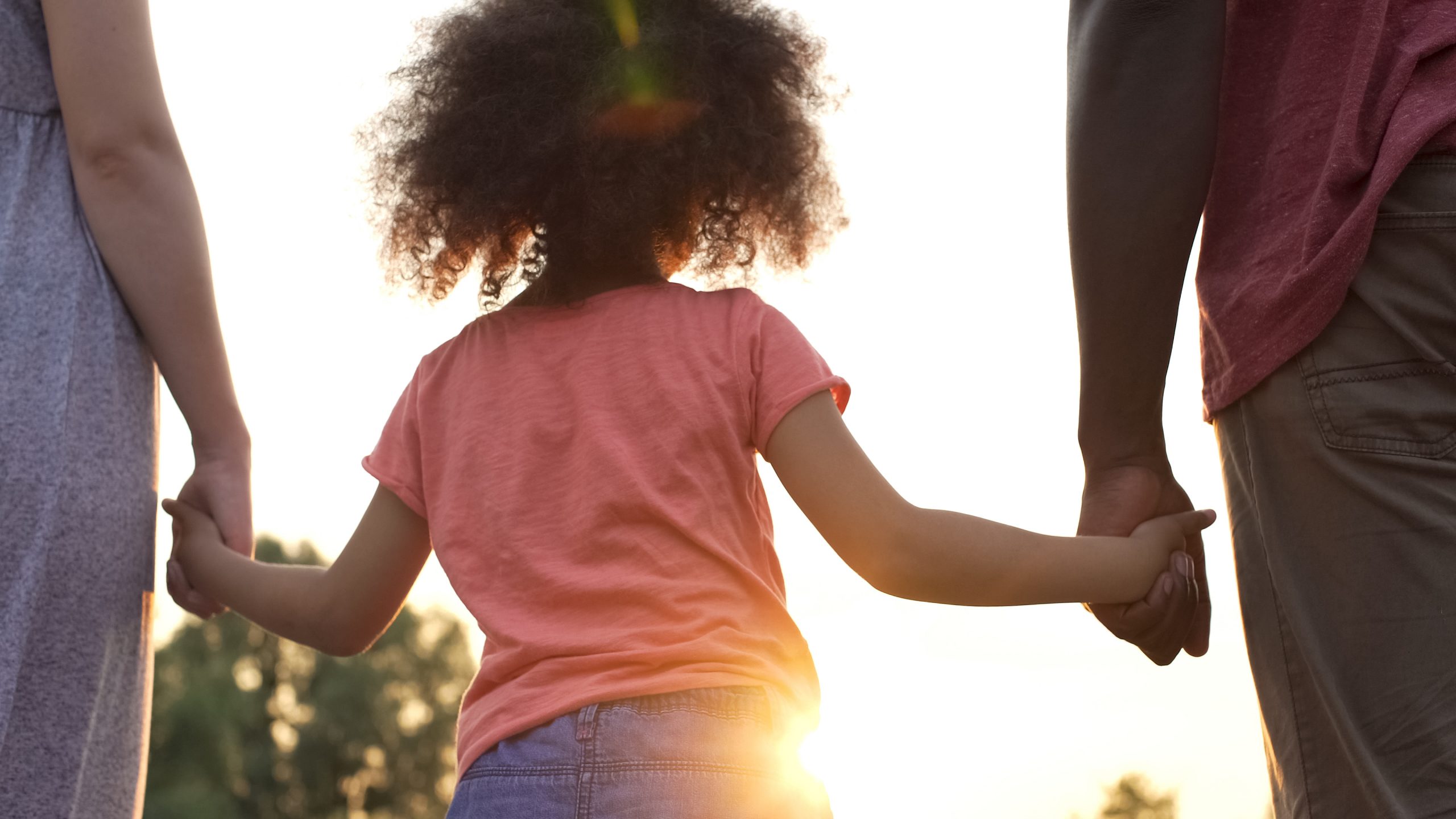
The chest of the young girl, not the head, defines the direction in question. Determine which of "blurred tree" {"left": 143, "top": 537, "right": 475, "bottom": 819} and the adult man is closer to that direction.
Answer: the blurred tree

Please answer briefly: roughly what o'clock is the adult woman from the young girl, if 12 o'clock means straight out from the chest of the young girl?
The adult woman is roughly at 9 o'clock from the young girl.

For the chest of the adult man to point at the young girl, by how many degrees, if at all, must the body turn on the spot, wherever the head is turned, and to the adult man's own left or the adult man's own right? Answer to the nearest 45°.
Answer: approximately 90° to the adult man's own left

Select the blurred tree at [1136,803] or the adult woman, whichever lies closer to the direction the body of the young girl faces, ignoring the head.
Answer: the blurred tree

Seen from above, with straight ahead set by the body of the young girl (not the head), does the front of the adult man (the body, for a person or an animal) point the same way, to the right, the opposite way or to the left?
the same way

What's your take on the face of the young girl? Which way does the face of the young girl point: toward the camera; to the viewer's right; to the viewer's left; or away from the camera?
away from the camera

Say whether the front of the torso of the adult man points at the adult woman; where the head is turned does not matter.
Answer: no

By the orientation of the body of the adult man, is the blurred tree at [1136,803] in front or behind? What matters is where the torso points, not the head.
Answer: in front

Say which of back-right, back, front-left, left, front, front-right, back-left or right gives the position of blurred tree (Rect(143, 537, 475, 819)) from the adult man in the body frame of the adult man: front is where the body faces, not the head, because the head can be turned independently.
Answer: front-left

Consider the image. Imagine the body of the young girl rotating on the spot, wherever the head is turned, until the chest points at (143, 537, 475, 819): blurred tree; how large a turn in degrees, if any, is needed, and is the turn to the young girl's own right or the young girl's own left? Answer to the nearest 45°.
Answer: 0° — they already face it

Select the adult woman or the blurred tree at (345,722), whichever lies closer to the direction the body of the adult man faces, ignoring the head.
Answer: the blurred tree

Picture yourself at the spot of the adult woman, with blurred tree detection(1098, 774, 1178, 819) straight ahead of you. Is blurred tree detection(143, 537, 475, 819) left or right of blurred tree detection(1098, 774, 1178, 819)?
left

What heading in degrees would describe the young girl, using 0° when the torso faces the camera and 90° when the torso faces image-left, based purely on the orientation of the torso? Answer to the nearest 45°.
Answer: approximately 180°

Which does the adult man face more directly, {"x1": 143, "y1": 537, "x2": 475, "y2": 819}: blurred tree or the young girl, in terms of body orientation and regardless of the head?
the blurred tree

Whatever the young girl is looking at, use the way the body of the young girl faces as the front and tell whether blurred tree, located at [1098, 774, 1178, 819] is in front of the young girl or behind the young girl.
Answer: in front

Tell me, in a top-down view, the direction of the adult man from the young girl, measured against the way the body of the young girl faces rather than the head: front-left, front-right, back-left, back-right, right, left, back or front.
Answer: right

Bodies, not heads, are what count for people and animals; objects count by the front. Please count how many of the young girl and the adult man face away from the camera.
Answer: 2

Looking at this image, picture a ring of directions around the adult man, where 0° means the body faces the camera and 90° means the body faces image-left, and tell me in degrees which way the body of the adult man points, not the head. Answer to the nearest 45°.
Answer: approximately 180°
